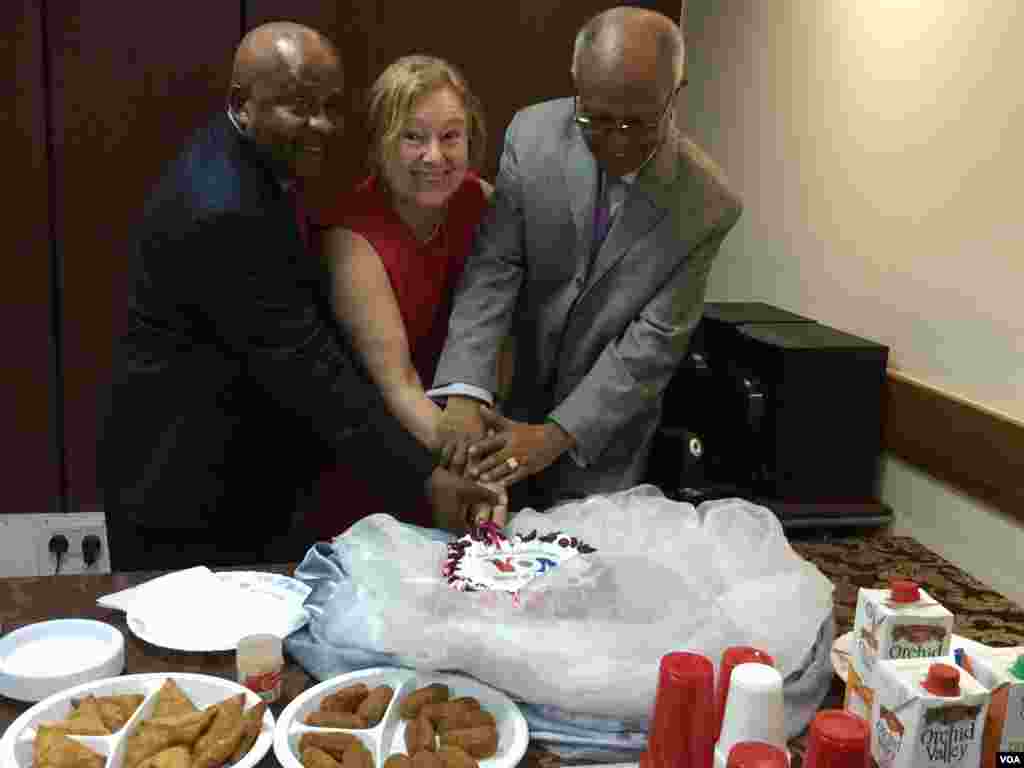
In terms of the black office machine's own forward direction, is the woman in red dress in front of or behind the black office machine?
in front

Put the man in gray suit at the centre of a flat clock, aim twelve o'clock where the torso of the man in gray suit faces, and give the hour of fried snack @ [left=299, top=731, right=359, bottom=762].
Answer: The fried snack is roughly at 11 o'clock from the man in gray suit.

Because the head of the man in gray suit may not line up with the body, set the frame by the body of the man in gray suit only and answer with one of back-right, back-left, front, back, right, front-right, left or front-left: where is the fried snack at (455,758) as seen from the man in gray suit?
front-left

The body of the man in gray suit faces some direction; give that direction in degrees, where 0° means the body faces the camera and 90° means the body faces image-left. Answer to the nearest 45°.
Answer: approximately 45°

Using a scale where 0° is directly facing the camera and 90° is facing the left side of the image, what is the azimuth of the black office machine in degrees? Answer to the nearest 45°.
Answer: approximately 45°

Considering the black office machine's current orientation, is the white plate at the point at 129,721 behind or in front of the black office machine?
in front

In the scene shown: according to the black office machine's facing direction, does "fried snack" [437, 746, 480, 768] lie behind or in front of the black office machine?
in front

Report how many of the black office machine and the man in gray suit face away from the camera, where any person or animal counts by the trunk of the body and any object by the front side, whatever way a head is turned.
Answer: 0
